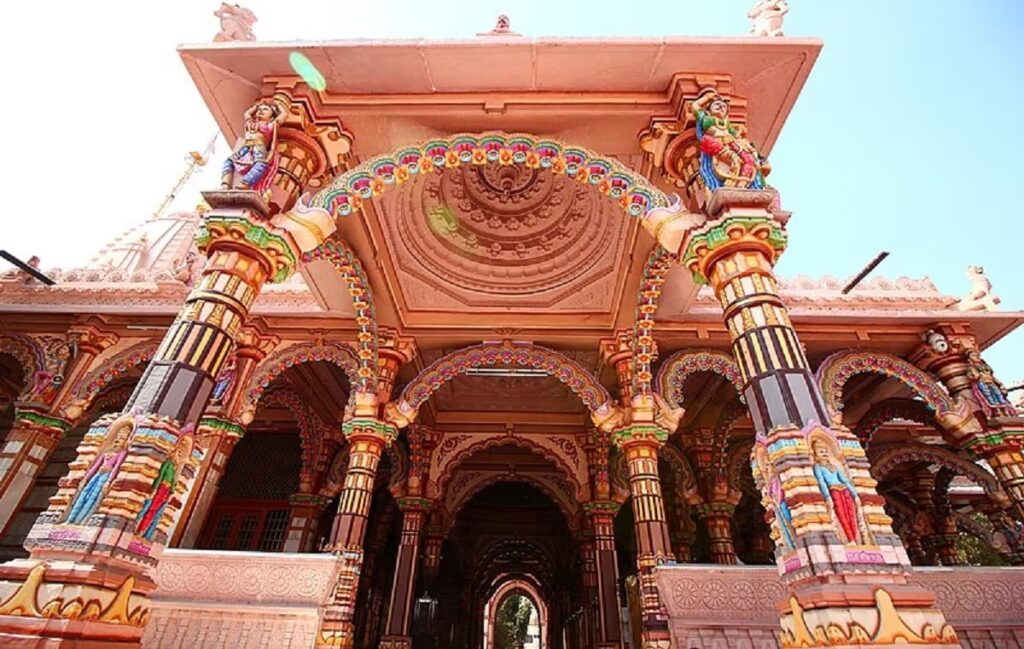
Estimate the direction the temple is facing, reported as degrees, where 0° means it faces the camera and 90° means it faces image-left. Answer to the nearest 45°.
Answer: approximately 0°
